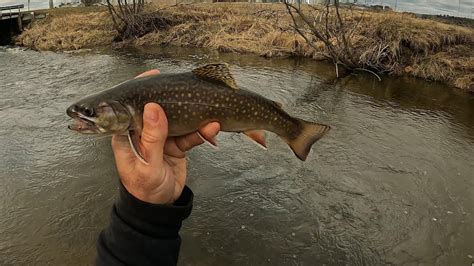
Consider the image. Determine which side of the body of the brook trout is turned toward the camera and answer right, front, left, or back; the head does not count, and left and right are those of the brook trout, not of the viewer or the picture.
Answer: left
